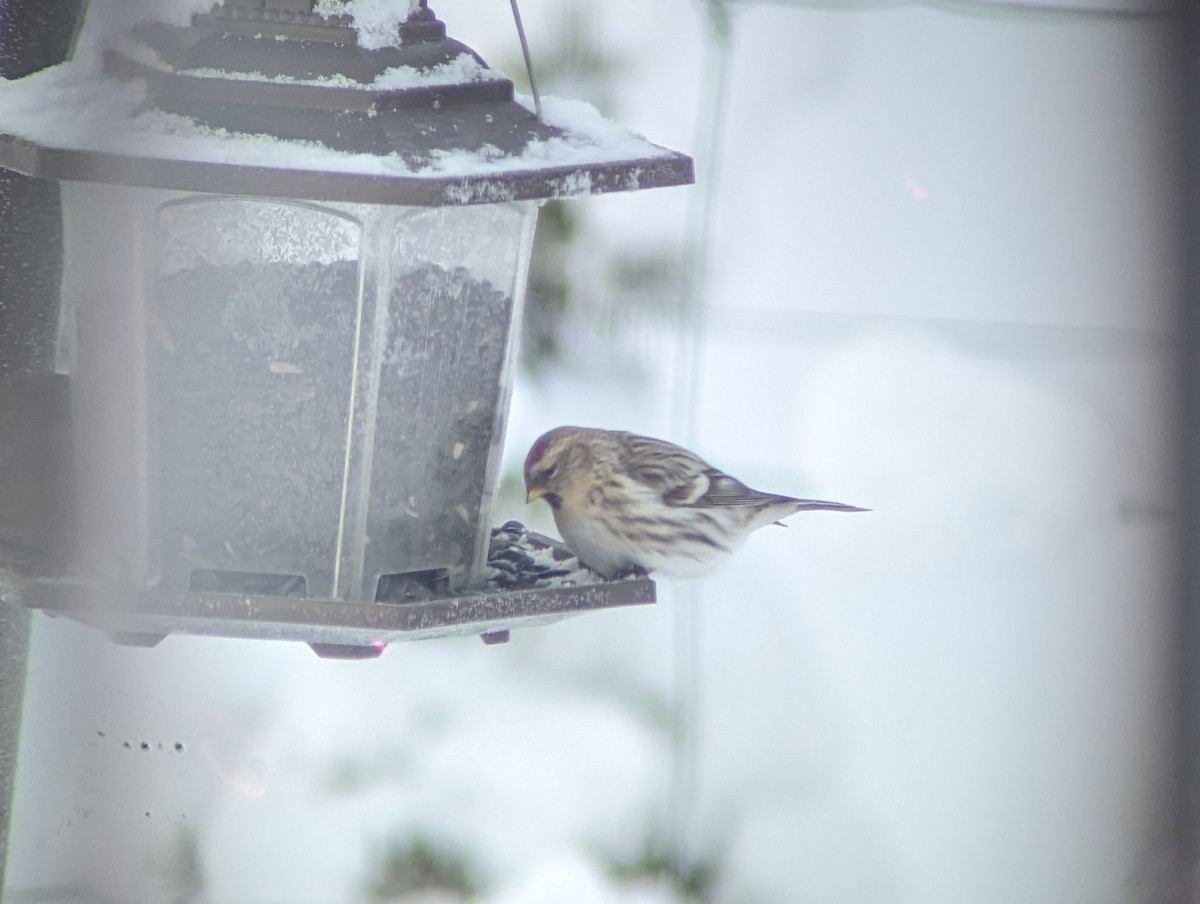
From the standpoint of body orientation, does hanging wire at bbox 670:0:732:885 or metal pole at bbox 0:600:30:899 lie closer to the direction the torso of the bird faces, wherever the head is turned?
the metal pole

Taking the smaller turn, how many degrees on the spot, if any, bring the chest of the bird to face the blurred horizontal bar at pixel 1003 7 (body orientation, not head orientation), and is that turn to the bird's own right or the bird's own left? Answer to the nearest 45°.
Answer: approximately 135° to the bird's own right

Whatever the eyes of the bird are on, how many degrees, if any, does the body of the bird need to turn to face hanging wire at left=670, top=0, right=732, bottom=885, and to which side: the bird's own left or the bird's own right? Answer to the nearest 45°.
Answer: approximately 90° to the bird's own right

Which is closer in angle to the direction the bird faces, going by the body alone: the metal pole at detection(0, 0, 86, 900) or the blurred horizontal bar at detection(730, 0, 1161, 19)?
the metal pole

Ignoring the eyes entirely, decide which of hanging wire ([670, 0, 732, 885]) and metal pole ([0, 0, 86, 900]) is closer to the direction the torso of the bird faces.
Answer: the metal pole

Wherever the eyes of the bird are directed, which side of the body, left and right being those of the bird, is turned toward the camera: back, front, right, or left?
left
